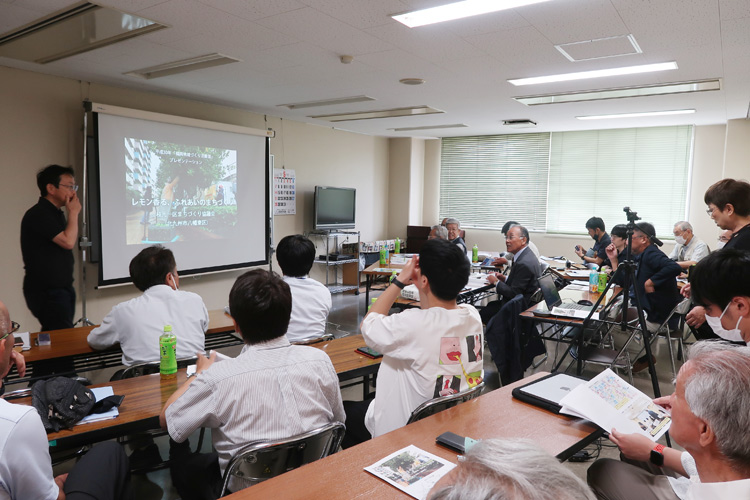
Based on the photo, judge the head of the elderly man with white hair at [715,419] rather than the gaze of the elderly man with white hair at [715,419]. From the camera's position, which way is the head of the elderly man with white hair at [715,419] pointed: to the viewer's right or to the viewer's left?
to the viewer's left

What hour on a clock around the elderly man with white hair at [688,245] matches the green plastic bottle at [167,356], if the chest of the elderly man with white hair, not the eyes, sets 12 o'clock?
The green plastic bottle is roughly at 11 o'clock from the elderly man with white hair.

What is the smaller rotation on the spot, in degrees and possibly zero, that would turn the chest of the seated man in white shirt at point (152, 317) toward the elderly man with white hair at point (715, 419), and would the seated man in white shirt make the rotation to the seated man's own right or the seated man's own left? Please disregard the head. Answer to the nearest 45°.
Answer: approximately 135° to the seated man's own right

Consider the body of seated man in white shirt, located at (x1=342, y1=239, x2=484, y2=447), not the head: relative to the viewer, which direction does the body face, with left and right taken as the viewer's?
facing away from the viewer and to the left of the viewer

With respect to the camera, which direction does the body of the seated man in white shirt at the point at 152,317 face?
away from the camera

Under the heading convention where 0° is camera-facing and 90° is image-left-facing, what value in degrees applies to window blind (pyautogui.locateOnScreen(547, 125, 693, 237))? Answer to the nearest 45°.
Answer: approximately 0°

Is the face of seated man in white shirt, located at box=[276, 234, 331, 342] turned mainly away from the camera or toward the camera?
away from the camera

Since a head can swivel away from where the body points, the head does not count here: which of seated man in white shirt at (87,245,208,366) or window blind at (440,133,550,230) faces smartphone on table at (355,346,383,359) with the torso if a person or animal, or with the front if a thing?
the window blind

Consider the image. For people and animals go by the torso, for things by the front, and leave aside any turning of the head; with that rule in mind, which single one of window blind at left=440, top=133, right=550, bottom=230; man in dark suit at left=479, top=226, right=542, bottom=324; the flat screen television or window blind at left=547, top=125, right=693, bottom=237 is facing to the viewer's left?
the man in dark suit
